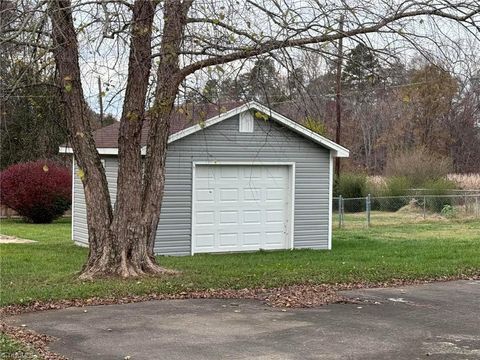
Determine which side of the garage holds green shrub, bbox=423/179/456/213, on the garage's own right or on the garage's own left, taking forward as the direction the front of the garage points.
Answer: on the garage's own left

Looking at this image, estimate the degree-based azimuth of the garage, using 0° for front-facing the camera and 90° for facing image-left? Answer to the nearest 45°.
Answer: approximately 315°

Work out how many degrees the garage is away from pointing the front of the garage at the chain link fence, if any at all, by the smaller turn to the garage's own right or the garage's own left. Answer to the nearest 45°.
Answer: approximately 90° to the garage's own left
